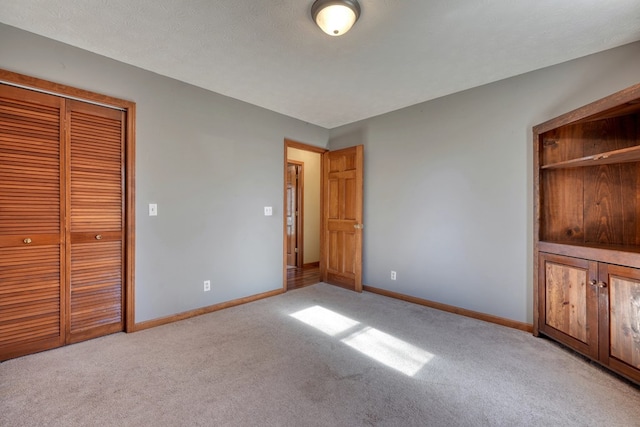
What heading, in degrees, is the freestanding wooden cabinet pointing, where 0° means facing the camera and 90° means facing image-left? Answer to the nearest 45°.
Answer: approximately 45°

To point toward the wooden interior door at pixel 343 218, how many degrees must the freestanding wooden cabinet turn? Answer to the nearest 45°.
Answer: approximately 45° to its right

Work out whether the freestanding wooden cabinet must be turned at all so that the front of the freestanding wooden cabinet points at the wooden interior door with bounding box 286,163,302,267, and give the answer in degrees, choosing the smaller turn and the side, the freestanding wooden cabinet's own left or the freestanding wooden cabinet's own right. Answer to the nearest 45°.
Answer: approximately 45° to the freestanding wooden cabinet's own right
